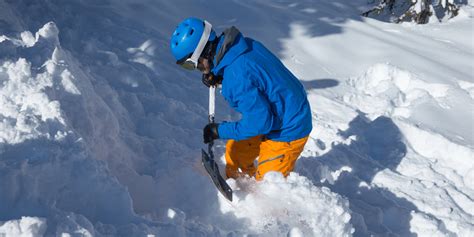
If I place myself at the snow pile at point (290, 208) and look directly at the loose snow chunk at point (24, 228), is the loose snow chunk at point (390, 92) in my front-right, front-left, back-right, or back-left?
back-right

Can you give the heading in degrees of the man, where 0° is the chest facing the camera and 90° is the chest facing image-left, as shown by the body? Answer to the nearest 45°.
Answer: approximately 90°

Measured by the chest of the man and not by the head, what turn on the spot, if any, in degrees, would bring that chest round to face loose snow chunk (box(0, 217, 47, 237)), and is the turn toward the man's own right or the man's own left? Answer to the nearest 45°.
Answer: approximately 45° to the man's own left
